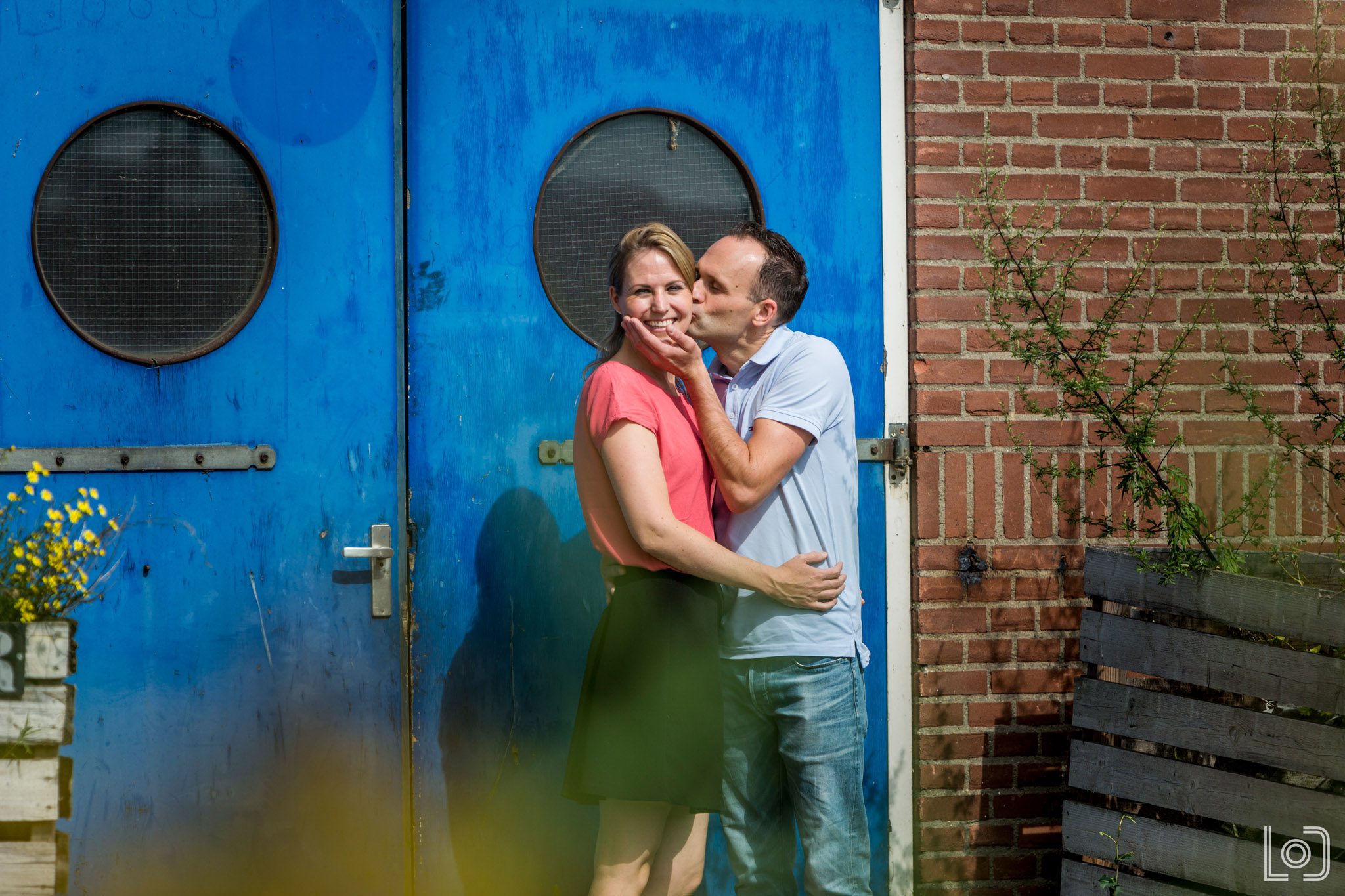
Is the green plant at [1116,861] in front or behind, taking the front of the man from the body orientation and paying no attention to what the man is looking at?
behind

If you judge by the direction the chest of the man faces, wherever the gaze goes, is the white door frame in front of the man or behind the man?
behind

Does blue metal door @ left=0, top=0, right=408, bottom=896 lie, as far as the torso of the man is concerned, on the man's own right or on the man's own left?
on the man's own right

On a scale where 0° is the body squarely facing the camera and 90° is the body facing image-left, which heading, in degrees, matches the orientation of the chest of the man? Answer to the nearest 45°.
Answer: approximately 45°

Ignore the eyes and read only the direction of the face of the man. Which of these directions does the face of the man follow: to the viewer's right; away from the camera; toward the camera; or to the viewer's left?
to the viewer's left

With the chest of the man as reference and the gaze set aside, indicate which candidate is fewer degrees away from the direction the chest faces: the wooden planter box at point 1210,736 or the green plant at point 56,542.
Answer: the green plant

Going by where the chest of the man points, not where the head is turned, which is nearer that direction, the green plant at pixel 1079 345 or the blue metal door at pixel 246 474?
the blue metal door

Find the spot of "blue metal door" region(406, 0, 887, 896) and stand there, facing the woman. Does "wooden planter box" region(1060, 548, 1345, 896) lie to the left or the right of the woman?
left

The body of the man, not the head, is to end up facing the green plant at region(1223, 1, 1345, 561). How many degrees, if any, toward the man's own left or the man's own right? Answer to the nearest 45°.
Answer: approximately 180°

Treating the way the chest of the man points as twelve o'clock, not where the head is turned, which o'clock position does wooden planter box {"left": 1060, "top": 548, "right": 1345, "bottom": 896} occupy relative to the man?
The wooden planter box is roughly at 7 o'clock from the man.
